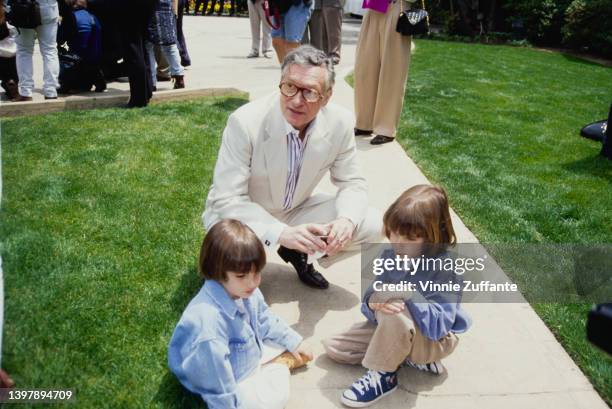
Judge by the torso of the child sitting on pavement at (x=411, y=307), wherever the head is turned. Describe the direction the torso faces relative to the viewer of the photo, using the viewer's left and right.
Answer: facing the viewer and to the left of the viewer

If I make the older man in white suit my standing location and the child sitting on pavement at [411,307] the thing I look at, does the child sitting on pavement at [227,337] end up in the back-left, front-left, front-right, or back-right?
front-right

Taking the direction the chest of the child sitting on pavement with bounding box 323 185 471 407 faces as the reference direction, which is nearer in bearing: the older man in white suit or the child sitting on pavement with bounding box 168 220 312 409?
the child sitting on pavement

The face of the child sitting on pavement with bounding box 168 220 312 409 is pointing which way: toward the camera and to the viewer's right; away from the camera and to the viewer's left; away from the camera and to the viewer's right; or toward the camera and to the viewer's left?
toward the camera and to the viewer's right

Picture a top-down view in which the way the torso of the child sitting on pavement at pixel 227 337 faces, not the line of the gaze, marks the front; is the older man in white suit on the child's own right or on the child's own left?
on the child's own left

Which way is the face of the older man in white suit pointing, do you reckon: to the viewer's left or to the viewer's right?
to the viewer's left

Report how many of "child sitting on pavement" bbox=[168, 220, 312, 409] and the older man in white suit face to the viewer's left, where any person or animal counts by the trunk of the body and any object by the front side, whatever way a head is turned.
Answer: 0

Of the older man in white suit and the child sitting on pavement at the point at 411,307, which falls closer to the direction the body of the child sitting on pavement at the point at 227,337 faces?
the child sitting on pavement

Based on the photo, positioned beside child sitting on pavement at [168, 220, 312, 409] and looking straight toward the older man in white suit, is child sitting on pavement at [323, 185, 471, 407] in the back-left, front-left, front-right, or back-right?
front-right

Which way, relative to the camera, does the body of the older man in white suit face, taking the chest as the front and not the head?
toward the camera

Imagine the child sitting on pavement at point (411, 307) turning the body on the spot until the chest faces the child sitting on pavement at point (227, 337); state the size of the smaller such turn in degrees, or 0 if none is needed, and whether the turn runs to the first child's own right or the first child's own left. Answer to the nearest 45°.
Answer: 0° — they already face them

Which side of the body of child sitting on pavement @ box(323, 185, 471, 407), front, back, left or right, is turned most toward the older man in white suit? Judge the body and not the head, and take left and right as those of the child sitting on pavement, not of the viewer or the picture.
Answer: right

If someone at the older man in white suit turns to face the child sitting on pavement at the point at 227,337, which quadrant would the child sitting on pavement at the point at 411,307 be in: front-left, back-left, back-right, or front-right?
front-left

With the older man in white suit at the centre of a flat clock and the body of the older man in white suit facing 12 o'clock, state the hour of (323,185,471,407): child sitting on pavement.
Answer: The child sitting on pavement is roughly at 11 o'clock from the older man in white suit.

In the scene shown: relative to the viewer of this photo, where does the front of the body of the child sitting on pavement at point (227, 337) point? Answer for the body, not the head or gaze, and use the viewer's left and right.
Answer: facing the viewer and to the right of the viewer

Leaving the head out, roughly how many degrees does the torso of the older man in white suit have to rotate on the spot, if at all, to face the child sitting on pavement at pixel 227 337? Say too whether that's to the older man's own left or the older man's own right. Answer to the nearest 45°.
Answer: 0° — they already face them
